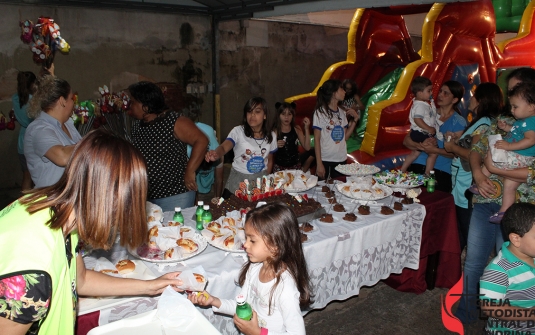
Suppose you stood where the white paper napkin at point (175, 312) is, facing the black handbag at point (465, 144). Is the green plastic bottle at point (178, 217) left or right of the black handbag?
left

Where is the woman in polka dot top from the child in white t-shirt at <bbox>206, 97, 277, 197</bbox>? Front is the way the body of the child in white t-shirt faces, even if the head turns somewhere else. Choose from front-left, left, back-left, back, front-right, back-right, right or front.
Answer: front-right

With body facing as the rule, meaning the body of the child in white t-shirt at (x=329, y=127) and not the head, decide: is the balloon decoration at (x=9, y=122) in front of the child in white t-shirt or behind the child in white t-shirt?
behind

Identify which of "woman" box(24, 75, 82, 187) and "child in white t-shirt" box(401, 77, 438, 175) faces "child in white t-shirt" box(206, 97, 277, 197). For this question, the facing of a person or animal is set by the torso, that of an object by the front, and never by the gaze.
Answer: the woman

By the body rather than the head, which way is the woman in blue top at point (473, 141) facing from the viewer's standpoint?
to the viewer's left

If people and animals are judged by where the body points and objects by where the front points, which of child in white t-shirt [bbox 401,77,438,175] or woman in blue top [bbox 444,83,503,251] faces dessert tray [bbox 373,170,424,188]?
the woman in blue top

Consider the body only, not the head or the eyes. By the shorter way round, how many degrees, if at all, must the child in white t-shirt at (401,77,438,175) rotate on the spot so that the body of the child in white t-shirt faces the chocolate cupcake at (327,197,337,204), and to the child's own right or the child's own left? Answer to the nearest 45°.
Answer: approximately 90° to the child's own right

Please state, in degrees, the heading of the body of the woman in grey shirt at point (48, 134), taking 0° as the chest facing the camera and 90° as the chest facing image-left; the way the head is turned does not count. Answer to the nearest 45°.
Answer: approximately 270°

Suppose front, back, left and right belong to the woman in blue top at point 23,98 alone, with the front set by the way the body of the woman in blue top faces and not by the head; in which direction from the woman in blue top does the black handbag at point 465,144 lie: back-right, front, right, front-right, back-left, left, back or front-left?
front-right

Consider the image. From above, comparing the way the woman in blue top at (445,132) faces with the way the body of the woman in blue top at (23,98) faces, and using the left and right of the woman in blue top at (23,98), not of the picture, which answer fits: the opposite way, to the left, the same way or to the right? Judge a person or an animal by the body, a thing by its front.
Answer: the opposite way

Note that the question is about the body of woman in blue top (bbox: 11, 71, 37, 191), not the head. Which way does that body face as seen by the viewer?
to the viewer's right
